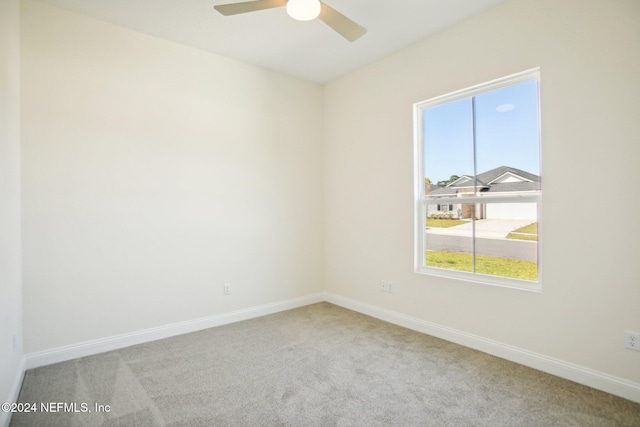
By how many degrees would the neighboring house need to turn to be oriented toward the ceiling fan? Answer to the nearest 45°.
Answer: approximately 45° to its right

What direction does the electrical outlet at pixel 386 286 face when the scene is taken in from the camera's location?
facing the viewer and to the left of the viewer

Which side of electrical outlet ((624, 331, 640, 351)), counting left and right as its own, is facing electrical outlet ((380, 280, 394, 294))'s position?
right

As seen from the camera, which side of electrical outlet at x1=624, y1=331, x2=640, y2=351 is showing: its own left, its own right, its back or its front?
front
